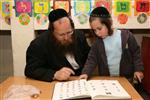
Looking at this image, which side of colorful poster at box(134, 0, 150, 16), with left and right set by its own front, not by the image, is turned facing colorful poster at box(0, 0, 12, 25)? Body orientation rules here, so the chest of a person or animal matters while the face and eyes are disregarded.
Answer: right

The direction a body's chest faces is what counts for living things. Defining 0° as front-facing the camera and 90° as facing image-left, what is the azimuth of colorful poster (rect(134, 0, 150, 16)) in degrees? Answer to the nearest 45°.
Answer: approximately 0°

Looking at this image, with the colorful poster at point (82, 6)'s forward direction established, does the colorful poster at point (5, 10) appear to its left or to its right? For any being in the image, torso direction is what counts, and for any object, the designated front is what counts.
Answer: on its right

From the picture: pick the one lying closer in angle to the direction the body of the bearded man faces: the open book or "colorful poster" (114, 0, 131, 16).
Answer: the open book

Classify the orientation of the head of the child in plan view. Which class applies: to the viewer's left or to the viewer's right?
to the viewer's left

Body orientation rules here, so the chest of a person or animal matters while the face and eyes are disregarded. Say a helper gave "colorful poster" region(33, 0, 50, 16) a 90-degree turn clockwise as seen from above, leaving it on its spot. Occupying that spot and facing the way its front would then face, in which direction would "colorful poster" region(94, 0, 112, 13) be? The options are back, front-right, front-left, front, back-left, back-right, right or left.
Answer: back

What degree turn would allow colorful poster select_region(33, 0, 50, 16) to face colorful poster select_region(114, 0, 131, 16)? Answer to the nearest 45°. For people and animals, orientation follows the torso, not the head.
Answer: approximately 90° to its left

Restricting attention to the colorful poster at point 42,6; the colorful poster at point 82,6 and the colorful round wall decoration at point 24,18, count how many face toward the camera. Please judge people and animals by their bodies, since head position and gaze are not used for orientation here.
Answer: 3

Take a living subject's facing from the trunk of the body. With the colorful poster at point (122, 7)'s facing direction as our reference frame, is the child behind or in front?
in front

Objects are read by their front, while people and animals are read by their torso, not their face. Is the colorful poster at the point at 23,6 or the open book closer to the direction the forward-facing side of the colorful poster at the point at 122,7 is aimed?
the open book

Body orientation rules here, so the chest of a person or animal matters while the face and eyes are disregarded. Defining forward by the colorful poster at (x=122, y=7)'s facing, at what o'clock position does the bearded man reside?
The bearded man is roughly at 1 o'clock from the colorful poster.
